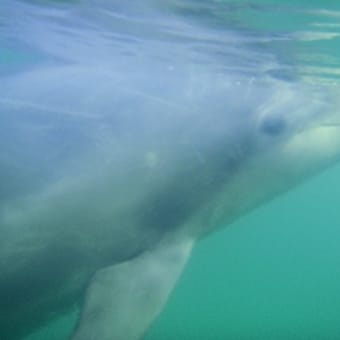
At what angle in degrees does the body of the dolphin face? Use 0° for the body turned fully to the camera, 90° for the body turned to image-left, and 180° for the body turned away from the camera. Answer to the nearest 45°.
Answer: approximately 270°
